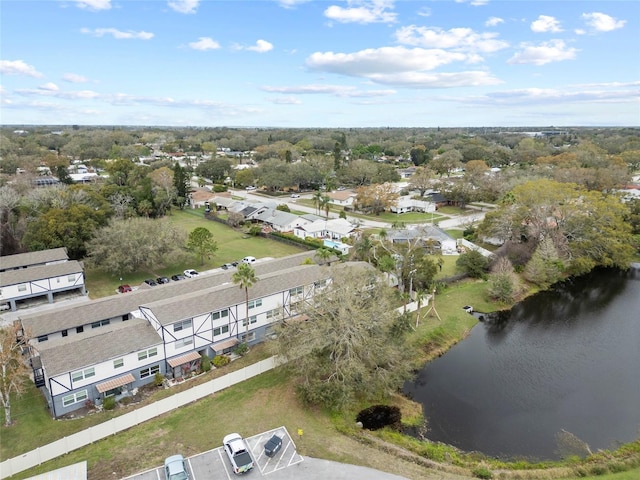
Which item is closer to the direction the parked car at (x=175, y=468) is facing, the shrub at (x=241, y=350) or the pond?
the shrub

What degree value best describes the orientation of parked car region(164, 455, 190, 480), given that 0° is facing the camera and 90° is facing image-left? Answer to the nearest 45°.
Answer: approximately 180°

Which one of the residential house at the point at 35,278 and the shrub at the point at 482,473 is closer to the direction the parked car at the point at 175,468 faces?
the residential house

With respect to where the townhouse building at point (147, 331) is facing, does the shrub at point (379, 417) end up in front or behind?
in front

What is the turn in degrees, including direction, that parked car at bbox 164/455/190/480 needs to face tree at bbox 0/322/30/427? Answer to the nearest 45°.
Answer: approximately 45° to its left

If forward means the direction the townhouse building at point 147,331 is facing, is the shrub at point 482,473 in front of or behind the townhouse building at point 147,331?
in front

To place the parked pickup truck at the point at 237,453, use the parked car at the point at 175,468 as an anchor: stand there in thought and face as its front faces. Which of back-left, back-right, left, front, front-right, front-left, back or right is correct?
right

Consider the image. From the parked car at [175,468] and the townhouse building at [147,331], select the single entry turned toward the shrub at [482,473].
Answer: the townhouse building

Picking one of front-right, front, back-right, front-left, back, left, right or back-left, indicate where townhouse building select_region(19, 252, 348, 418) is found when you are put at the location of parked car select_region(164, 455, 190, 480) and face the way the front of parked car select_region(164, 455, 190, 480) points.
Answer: front

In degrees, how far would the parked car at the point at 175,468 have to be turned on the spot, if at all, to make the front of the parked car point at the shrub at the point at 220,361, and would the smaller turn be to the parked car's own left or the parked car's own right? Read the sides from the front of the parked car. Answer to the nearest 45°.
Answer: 0° — it already faces it
